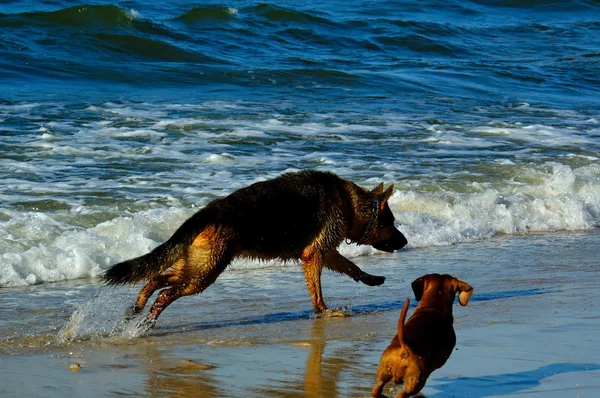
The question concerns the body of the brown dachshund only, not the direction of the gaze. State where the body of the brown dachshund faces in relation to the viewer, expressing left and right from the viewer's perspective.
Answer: facing away from the viewer and to the right of the viewer

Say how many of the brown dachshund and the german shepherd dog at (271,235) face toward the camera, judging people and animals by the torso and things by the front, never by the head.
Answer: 0

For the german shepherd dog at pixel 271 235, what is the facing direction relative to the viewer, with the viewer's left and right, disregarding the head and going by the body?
facing to the right of the viewer

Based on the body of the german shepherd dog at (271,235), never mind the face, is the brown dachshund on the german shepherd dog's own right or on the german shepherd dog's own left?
on the german shepherd dog's own right

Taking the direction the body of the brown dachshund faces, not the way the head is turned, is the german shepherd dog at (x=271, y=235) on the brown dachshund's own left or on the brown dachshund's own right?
on the brown dachshund's own left
